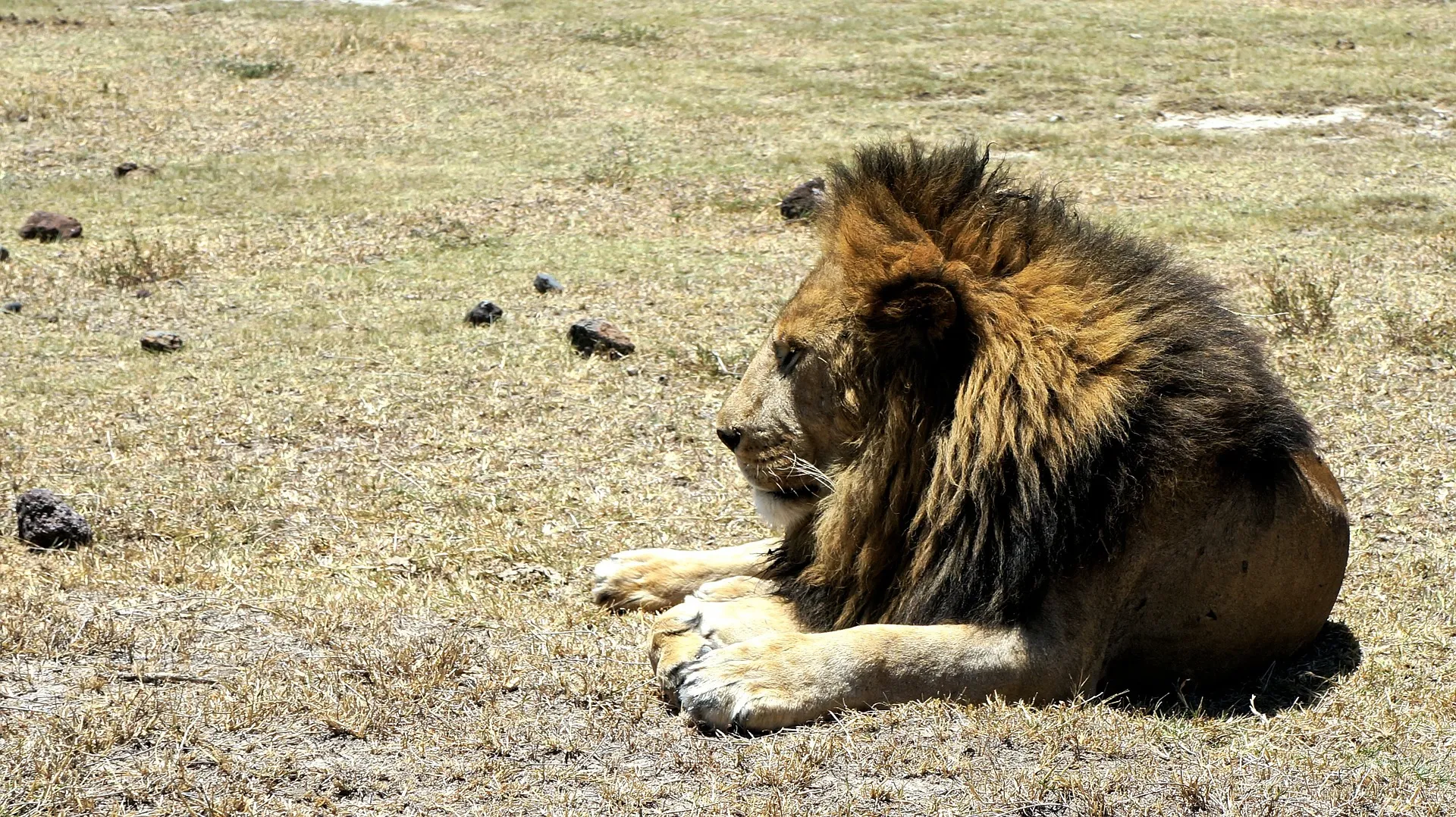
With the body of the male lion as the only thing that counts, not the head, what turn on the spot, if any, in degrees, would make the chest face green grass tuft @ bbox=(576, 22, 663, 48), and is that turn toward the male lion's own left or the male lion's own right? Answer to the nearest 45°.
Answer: approximately 90° to the male lion's own right

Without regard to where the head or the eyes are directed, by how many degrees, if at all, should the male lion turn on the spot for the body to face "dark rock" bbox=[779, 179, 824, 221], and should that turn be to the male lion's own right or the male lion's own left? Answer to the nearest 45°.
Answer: approximately 90° to the male lion's own right

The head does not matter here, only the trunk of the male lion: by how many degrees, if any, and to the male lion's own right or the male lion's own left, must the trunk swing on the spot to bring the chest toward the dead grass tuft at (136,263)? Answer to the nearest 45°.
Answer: approximately 45° to the male lion's own right

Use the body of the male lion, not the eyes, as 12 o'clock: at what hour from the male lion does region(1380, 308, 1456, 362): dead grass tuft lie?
The dead grass tuft is roughly at 4 o'clock from the male lion.

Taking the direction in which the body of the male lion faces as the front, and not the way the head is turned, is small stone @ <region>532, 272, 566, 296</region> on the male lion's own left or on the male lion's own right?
on the male lion's own right

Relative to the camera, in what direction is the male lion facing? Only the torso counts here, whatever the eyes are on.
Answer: to the viewer's left

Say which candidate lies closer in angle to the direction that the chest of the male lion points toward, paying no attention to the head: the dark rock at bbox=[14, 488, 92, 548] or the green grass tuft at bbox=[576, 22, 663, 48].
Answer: the dark rock

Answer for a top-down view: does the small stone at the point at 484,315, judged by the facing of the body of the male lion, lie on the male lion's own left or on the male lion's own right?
on the male lion's own right

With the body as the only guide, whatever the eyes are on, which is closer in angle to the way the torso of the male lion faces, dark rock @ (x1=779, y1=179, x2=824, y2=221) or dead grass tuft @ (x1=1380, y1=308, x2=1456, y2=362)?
the dark rock

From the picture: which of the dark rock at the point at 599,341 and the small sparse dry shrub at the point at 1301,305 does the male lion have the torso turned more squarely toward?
the dark rock
